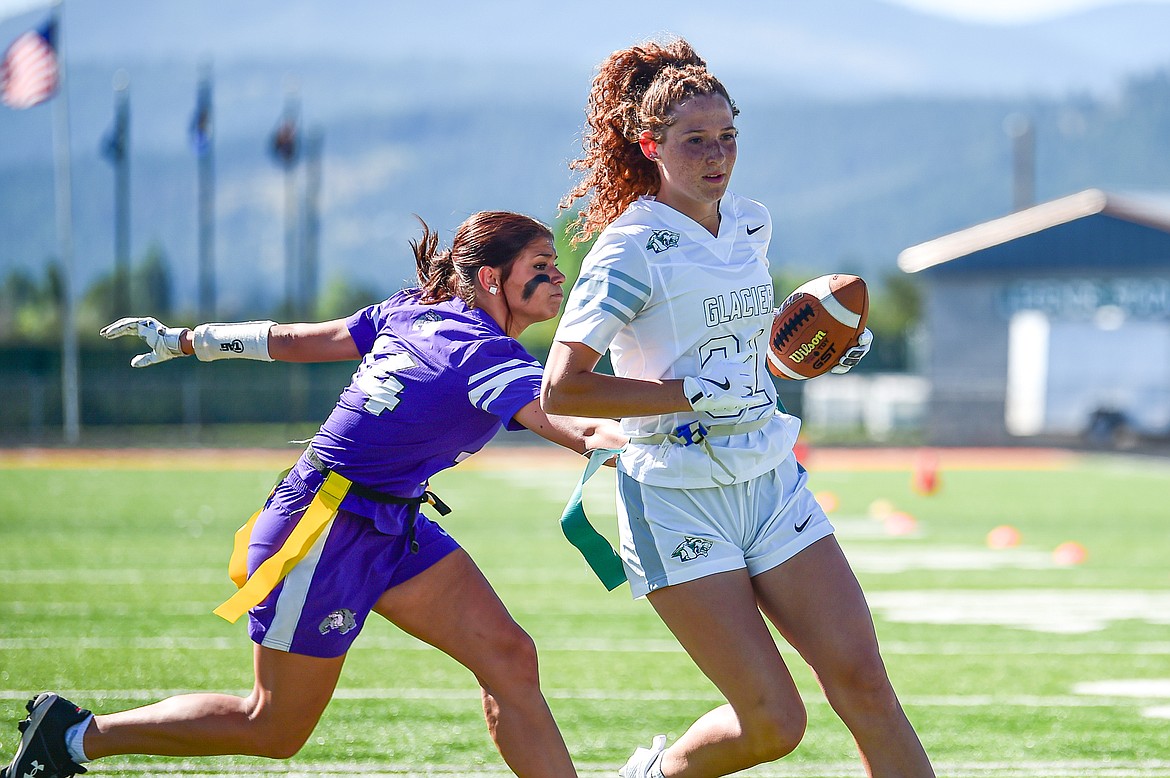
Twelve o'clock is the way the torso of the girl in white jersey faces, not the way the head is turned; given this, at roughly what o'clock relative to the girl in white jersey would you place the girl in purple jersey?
The girl in purple jersey is roughly at 5 o'clock from the girl in white jersey.

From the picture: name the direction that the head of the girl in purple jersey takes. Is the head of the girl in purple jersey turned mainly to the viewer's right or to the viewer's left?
to the viewer's right

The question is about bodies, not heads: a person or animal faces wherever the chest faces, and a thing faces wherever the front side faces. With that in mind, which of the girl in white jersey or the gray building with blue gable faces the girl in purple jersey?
the gray building with blue gable

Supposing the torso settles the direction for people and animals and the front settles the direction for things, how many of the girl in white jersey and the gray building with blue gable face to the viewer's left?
0

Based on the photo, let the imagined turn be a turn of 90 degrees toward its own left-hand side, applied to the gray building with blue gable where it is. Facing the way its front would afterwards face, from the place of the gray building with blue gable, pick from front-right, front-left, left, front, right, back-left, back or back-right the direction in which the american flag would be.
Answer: back-right

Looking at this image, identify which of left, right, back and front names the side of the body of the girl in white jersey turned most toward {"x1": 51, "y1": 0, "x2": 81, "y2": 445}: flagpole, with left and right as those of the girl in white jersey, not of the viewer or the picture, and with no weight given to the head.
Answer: back

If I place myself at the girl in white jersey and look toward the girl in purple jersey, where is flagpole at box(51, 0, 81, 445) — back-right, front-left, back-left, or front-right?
front-right

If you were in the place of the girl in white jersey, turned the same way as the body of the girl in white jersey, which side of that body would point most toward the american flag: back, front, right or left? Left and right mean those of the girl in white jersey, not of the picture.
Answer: back

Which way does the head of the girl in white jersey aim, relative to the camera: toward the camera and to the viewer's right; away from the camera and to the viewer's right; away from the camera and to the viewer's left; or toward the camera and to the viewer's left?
toward the camera and to the viewer's right

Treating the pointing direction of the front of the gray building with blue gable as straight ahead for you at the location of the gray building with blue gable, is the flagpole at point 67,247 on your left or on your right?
on your right

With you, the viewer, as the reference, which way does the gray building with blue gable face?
facing the viewer

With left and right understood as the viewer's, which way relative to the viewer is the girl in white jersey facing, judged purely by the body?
facing the viewer and to the right of the viewer

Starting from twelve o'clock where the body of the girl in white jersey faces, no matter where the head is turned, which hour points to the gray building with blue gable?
The gray building with blue gable is roughly at 8 o'clock from the girl in white jersey.

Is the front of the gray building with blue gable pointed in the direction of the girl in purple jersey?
yes

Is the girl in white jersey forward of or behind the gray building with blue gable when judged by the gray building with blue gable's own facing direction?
forward
